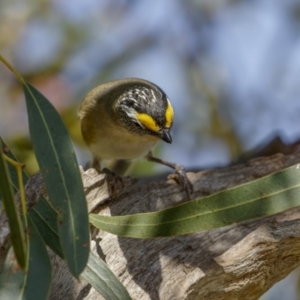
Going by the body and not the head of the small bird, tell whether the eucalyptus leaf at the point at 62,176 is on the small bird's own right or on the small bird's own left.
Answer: on the small bird's own right

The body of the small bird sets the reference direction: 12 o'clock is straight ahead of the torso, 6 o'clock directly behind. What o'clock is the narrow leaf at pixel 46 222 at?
The narrow leaf is roughly at 2 o'clock from the small bird.

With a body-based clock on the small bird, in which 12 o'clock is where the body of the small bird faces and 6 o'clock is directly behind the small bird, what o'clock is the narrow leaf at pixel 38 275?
The narrow leaf is roughly at 2 o'clock from the small bird.

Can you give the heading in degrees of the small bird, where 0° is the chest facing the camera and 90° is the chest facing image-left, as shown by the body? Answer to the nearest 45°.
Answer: approximately 315°

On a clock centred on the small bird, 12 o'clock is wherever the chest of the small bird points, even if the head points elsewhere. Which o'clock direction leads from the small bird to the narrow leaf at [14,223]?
The narrow leaf is roughly at 2 o'clock from the small bird.
